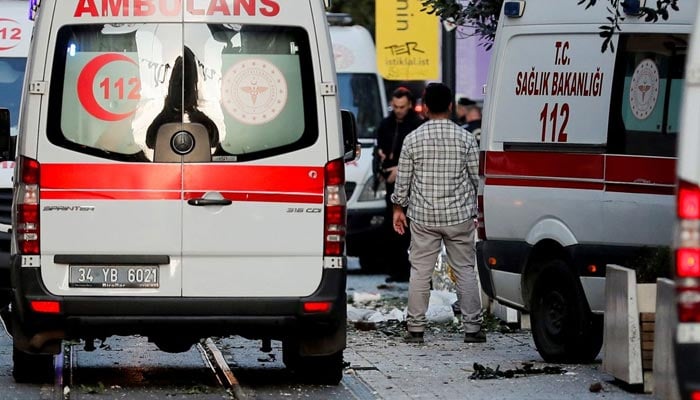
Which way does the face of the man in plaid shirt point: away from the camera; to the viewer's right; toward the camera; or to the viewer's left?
away from the camera

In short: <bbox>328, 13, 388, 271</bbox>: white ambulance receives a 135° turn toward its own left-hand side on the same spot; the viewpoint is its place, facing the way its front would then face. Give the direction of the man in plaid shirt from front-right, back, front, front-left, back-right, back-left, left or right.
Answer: back-right

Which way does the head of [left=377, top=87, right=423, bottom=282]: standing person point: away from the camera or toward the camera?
toward the camera

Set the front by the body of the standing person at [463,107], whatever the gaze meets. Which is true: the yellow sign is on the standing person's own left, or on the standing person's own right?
on the standing person's own right

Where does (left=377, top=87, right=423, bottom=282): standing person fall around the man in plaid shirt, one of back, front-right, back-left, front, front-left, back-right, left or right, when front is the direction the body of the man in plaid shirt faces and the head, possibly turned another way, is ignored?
front

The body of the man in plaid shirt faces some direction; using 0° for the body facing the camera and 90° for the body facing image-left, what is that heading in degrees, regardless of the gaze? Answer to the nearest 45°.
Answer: approximately 180°

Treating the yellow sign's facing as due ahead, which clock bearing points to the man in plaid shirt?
The man in plaid shirt is roughly at 12 o'clock from the yellow sign.

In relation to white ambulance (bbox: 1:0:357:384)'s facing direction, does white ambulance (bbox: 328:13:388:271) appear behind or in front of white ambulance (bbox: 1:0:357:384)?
in front

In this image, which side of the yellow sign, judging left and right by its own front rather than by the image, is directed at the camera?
front

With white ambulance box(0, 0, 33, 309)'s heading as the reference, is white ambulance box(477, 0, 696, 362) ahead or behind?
ahead

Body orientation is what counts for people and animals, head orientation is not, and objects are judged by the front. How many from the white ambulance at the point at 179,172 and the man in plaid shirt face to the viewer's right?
0
